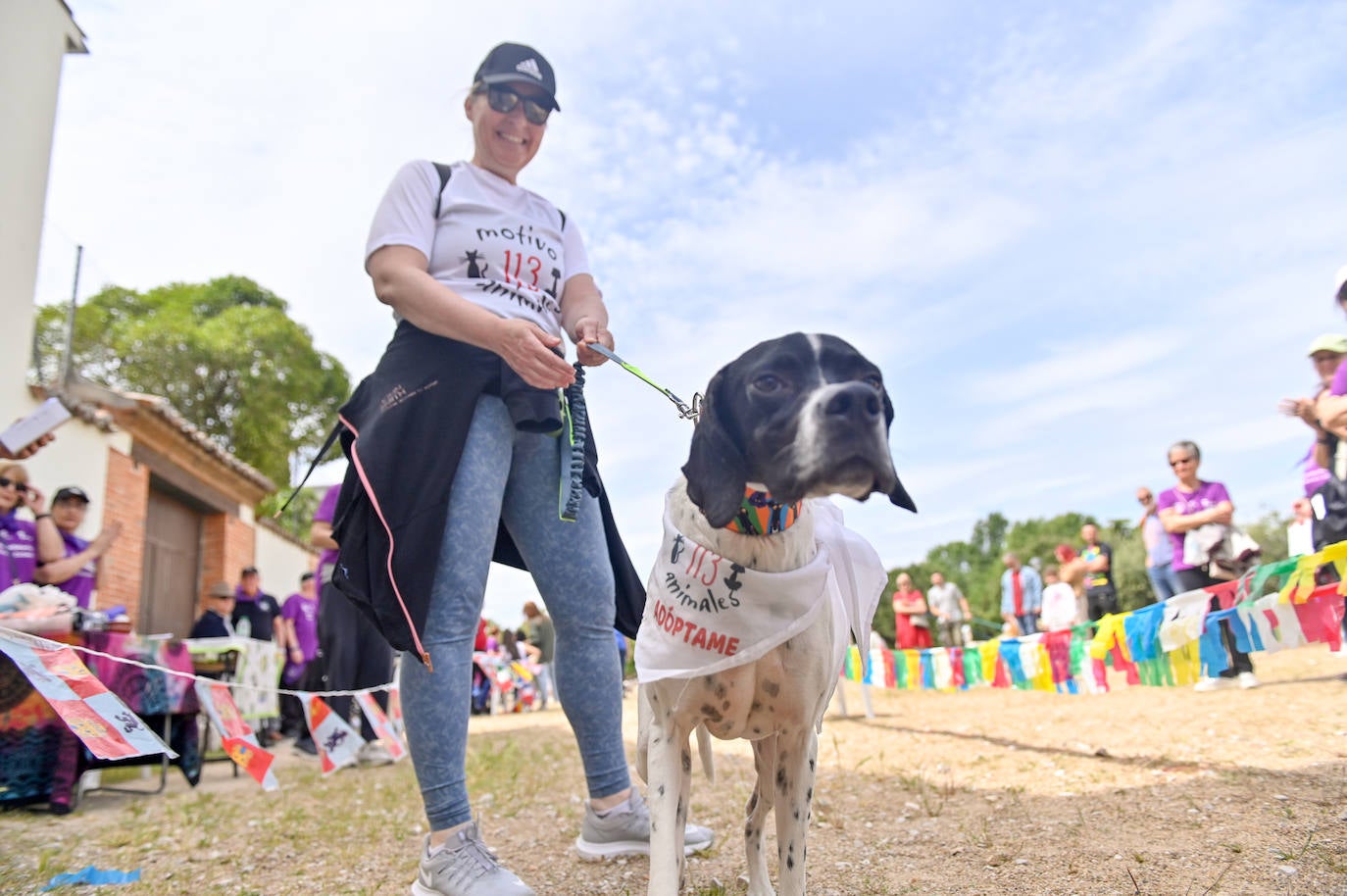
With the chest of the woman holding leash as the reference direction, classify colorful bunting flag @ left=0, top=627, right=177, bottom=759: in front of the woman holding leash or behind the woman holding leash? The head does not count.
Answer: behind

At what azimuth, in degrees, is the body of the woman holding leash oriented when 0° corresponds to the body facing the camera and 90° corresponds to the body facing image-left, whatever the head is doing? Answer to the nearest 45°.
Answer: approximately 315°

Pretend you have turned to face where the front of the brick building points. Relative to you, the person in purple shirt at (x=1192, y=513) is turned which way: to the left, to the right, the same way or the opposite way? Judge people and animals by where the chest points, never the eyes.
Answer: to the right

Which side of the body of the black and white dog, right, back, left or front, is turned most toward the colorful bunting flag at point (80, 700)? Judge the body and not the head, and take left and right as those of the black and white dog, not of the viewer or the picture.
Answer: right

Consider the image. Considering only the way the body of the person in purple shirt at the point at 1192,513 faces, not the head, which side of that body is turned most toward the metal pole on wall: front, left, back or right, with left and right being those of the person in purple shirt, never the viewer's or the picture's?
right

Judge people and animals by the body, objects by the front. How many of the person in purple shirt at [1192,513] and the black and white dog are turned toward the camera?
2

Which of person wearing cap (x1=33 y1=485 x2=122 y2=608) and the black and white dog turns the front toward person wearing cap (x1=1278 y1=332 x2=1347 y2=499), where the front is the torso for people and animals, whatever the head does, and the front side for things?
person wearing cap (x1=33 y1=485 x2=122 y2=608)

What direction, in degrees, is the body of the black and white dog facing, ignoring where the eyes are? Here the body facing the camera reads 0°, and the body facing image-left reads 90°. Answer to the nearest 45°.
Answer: approximately 0°

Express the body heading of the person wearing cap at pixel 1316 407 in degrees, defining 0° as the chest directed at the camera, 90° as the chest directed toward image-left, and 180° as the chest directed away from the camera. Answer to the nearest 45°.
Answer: approximately 45°

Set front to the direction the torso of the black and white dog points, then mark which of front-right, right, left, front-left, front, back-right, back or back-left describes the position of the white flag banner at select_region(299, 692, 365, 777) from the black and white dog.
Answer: back-right

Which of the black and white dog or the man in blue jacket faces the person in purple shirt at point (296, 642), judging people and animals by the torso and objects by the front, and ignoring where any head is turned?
the man in blue jacket

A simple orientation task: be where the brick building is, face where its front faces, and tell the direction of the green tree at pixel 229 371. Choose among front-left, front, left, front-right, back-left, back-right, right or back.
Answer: back-left
